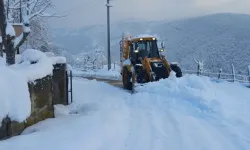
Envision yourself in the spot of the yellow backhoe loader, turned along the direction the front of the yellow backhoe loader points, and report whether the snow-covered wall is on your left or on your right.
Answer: on your right

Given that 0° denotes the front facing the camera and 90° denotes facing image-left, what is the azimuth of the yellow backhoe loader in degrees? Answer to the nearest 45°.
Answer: approximately 315°

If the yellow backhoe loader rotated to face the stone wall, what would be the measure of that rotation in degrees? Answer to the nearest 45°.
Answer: approximately 45° to its right
